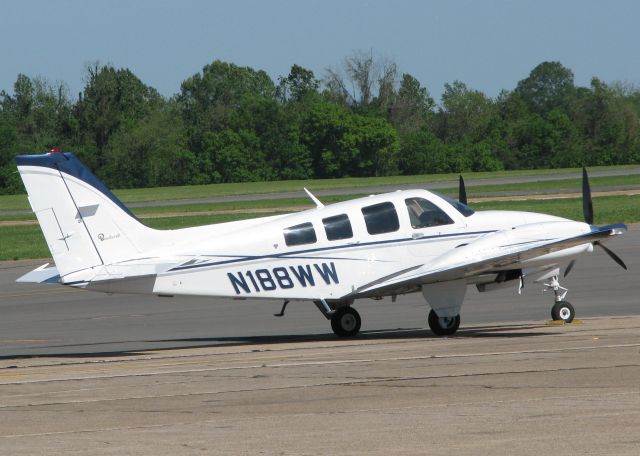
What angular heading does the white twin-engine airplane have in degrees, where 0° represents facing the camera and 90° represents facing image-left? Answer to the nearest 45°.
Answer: approximately 225°
